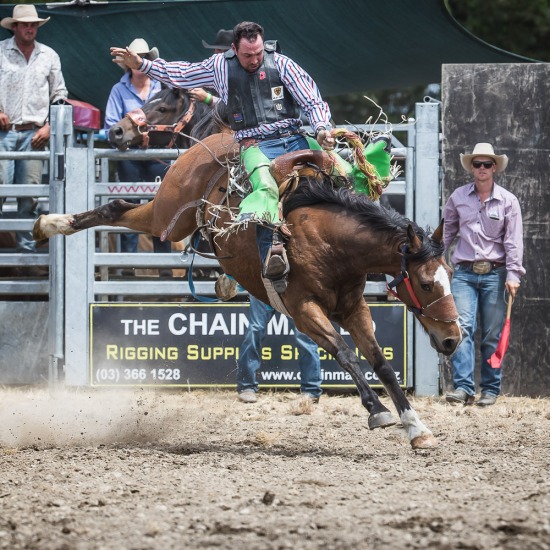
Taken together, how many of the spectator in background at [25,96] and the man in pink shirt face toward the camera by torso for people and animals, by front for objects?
2

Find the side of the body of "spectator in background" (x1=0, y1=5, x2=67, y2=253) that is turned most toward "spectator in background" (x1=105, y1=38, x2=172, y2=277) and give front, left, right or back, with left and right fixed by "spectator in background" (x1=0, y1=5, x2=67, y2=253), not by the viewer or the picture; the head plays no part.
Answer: left

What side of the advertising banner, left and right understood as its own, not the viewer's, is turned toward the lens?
front

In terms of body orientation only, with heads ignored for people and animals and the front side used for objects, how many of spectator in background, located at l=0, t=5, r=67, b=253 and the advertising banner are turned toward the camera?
2

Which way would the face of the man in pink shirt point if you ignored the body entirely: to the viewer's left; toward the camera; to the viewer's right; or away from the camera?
toward the camera

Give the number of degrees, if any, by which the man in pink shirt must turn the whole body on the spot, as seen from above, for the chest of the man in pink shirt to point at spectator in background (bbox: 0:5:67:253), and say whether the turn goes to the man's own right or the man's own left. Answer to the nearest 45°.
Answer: approximately 90° to the man's own right

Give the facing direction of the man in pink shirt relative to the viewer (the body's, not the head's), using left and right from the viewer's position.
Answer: facing the viewer

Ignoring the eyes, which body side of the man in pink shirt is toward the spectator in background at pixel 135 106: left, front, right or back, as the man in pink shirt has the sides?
right

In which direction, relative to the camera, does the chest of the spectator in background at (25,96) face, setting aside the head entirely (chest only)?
toward the camera

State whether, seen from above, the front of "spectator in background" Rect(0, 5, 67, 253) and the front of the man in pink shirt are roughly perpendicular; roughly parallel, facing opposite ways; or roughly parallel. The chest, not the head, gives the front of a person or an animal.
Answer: roughly parallel

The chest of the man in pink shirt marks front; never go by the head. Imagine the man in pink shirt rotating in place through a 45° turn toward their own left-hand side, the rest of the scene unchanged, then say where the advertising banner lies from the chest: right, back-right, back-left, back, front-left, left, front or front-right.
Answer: back-right

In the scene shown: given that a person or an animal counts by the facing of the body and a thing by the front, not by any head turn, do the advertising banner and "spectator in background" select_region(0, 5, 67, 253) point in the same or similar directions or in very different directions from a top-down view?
same or similar directions
